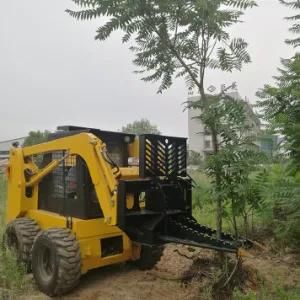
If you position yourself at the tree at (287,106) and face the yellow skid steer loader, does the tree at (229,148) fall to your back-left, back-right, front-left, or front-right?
front-left

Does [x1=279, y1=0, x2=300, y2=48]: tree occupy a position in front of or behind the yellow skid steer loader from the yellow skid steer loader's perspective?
in front

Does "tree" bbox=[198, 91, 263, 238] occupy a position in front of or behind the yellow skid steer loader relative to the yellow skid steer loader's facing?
in front
